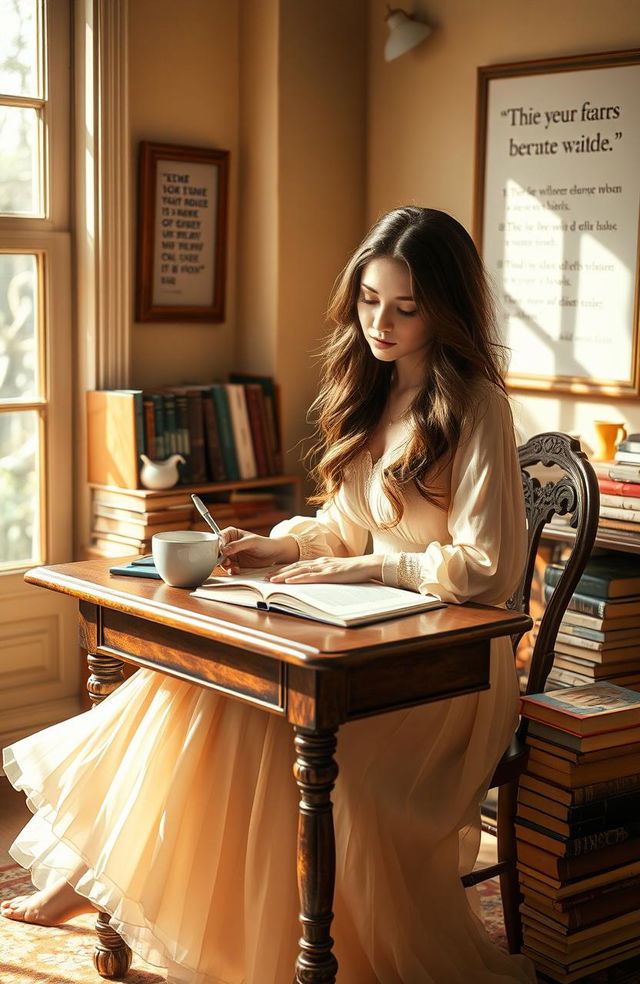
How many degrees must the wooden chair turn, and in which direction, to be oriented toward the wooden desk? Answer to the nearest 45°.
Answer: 0° — it already faces it

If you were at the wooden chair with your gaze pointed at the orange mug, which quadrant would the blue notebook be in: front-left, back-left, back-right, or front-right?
back-left

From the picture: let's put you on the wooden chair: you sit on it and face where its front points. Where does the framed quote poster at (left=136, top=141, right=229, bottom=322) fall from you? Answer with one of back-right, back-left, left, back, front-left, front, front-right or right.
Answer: right

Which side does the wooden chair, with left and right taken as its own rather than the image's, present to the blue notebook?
front

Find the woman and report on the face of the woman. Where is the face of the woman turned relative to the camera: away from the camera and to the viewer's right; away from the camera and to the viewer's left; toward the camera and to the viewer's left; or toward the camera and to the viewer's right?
toward the camera and to the viewer's left

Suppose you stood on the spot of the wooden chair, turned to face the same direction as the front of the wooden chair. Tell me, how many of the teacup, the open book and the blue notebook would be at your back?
0

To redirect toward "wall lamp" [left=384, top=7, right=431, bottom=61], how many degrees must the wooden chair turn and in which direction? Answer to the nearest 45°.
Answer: approximately 135° to its right

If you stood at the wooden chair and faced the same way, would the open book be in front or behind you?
in front

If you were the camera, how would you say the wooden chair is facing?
facing the viewer and to the left of the viewer

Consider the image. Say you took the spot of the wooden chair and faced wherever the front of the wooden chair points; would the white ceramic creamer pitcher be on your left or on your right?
on your right

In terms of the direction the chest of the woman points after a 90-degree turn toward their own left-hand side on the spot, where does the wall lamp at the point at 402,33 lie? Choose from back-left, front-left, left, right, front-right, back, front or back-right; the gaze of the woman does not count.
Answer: back-left
